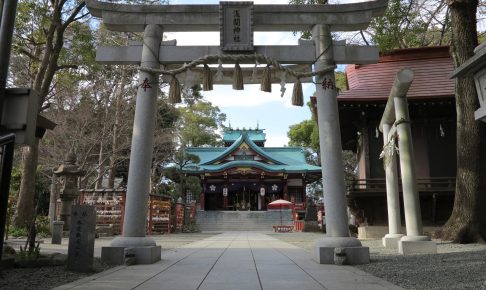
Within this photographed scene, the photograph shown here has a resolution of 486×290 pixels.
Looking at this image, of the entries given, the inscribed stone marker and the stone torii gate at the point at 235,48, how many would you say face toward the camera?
2

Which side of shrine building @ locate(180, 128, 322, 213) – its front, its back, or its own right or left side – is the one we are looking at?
front

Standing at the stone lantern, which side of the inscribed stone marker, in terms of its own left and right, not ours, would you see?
back

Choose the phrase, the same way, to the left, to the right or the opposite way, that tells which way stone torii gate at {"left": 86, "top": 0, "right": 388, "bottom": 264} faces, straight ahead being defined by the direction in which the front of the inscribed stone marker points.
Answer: the same way

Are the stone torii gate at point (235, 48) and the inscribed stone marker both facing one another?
no

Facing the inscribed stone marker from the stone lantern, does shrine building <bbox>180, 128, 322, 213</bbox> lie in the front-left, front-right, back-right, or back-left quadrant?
back-left

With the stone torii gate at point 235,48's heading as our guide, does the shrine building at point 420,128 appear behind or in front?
behind

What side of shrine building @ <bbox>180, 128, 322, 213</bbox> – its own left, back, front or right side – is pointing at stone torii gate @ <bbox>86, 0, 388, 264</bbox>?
front

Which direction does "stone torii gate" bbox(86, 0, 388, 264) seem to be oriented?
toward the camera

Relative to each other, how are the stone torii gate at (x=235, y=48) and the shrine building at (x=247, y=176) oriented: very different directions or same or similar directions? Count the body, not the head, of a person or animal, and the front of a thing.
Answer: same or similar directions

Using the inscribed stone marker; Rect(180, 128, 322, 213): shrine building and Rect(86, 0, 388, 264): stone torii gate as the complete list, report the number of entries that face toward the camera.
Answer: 3

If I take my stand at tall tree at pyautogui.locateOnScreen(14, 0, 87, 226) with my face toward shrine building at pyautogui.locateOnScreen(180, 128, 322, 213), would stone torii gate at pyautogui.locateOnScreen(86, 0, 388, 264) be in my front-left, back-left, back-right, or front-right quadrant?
back-right

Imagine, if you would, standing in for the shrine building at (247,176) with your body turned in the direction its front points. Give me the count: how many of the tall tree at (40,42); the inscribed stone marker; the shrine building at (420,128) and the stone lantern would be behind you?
0

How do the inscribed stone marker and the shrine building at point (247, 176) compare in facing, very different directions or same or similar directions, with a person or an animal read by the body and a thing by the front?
same or similar directions

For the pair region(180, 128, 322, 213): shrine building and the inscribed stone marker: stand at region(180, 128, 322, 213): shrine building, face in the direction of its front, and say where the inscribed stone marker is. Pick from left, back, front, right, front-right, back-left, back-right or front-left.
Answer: front
